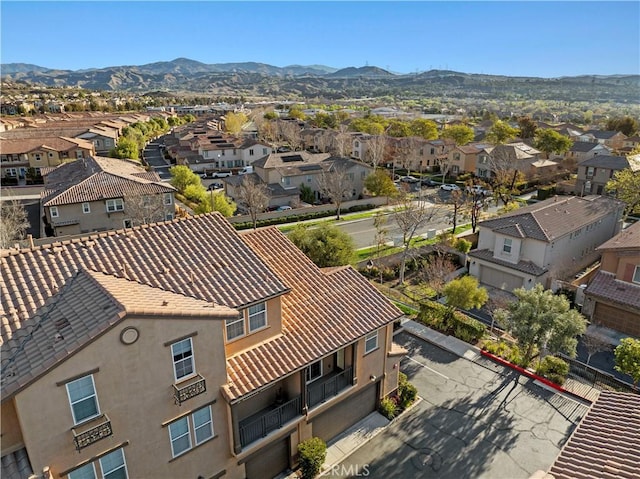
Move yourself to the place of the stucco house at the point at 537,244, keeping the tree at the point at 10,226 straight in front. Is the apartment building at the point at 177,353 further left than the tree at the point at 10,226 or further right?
left

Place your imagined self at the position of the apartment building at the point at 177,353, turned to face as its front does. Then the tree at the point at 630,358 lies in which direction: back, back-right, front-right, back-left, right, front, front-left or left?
front-left

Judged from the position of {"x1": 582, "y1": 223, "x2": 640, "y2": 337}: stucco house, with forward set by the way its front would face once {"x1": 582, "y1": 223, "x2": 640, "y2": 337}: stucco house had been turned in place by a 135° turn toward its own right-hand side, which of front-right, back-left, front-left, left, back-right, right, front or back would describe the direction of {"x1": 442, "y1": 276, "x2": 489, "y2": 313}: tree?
back-left

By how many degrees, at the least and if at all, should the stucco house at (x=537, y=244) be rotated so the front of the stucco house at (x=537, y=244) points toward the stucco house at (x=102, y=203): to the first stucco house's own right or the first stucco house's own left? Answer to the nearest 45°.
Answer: approximately 45° to the first stucco house's own right

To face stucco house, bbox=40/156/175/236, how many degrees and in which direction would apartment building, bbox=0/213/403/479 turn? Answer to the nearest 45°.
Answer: approximately 135° to its left

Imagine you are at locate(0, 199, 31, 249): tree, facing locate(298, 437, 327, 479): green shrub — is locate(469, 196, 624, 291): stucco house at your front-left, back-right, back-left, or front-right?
front-left

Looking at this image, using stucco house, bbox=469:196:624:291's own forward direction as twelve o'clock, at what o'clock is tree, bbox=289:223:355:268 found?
The tree is roughly at 12 o'clock from the stucco house.

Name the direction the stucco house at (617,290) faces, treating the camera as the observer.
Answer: facing the viewer and to the left of the viewer

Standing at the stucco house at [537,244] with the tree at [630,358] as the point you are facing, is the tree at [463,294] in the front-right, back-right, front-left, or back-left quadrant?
front-right

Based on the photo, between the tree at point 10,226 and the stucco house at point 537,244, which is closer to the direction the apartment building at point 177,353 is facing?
the stucco house

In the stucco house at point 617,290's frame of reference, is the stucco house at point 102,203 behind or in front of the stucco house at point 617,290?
in front

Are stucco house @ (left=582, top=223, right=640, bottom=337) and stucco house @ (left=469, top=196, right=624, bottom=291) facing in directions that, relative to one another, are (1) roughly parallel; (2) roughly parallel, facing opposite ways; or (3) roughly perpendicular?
roughly parallel

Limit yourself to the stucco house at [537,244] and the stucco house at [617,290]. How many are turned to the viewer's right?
0

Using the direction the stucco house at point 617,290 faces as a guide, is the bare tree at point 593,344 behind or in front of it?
in front

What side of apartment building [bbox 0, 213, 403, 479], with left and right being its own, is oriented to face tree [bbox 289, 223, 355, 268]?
left

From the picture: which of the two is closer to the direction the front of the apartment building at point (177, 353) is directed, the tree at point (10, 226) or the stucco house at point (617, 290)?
the stucco house

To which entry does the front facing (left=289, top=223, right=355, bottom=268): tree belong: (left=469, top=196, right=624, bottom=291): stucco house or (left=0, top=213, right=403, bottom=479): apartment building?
the stucco house

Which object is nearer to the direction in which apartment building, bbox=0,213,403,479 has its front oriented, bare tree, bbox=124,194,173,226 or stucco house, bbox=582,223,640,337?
the stucco house

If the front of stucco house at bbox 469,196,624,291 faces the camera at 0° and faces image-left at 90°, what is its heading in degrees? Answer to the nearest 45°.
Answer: approximately 45°
